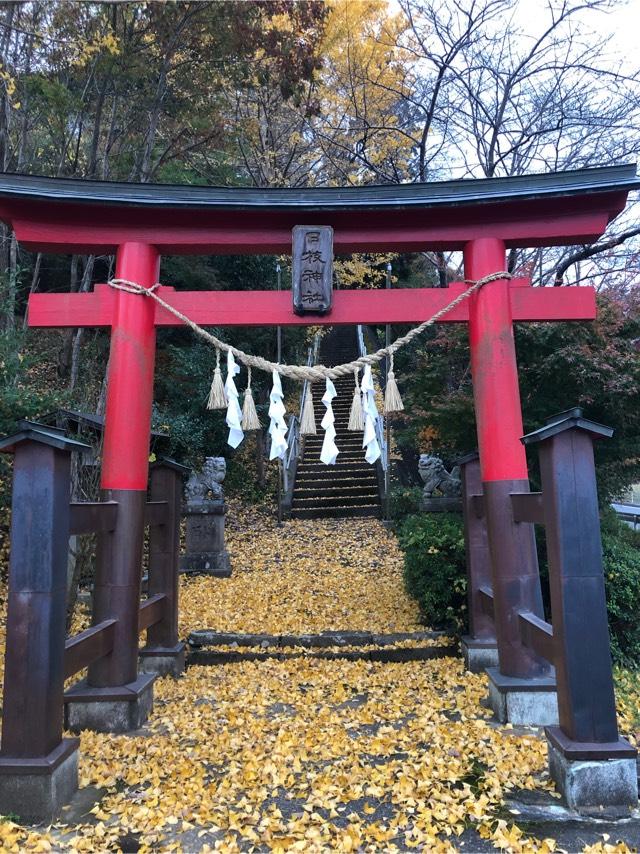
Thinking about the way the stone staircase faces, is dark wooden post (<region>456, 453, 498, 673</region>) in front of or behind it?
in front

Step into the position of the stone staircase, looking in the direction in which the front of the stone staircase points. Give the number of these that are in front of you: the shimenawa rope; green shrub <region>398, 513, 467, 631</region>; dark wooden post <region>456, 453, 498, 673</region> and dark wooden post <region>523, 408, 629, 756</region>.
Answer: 4

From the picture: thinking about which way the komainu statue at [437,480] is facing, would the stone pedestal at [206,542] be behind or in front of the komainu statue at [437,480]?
in front
